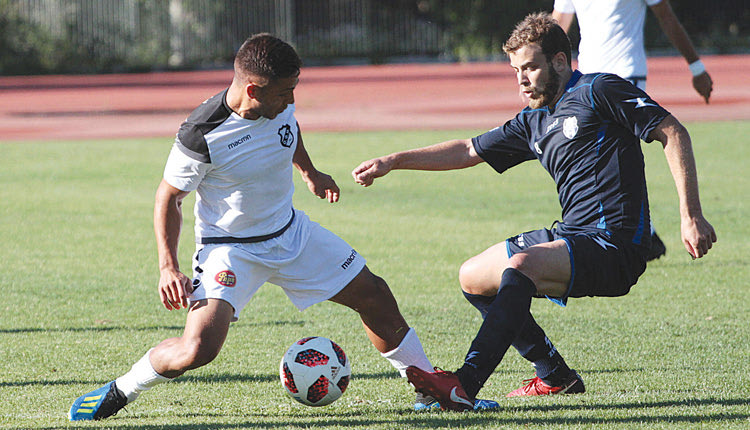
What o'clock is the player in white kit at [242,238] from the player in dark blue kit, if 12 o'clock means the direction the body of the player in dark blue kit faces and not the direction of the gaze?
The player in white kit is roughly at 1 o'clock from the player in dark blue kit.

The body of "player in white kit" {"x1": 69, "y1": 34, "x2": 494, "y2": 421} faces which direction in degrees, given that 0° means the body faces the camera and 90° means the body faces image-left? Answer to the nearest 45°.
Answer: approximately 315°

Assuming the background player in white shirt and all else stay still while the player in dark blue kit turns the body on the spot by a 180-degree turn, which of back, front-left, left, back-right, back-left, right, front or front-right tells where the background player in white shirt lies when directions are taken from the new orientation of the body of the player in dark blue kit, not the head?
front-left

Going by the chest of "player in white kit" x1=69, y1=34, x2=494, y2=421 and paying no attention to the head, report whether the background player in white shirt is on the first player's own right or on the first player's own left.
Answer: on the first player's own left

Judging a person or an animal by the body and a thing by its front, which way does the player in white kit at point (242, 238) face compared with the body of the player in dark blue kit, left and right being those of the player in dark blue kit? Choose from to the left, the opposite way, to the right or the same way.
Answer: to the left
